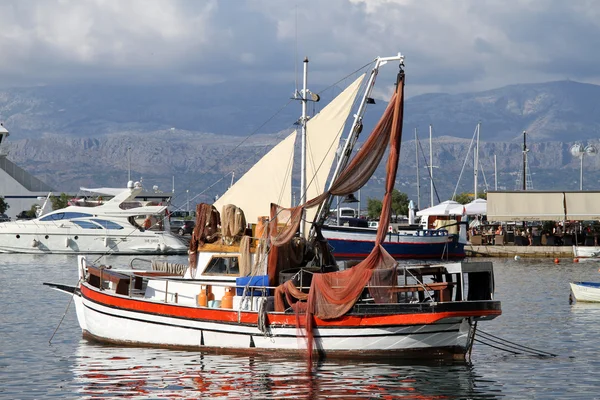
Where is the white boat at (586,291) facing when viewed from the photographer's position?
facing to the left of the viewer

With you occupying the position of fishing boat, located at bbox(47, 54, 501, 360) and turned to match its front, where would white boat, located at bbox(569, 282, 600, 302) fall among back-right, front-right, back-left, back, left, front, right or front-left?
back-right

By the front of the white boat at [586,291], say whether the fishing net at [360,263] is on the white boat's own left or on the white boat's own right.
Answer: on the white boat's own left

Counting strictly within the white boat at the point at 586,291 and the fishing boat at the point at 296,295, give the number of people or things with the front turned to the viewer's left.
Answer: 2

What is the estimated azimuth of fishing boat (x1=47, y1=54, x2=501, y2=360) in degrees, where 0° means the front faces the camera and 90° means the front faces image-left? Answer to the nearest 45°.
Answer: approximately 90°
